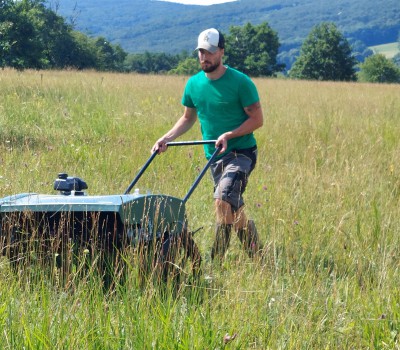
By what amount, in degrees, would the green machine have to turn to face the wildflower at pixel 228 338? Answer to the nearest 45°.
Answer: approximately 90° to its left

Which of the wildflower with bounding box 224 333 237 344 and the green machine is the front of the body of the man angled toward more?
the green machine

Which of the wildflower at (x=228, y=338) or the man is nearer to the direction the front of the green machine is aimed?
the wildflower

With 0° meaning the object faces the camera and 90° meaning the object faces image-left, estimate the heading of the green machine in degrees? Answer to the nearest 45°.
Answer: approximately 45°

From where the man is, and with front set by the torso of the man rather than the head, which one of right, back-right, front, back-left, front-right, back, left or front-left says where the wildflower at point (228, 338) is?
front-left

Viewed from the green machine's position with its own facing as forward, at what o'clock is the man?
The man is roughly at 6 o'clock from the green machine.
